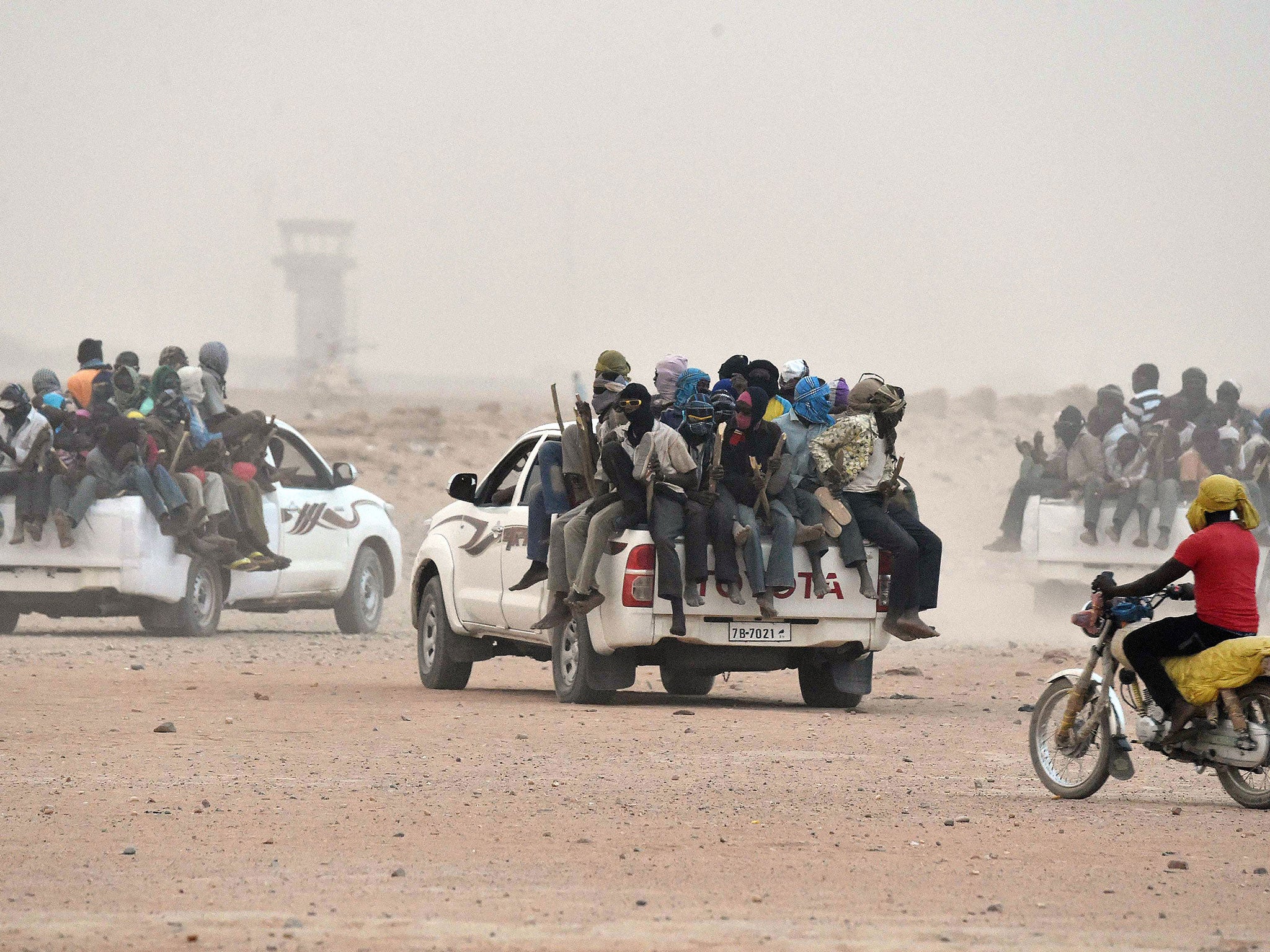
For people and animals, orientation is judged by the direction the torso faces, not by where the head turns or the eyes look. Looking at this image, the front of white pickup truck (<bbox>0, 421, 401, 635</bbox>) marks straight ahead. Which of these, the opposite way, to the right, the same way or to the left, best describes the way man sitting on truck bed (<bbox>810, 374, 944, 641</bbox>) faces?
to the right

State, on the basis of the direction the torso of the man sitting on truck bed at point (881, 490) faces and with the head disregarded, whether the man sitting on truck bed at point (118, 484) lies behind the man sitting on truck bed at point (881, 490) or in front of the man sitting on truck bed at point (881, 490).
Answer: behind

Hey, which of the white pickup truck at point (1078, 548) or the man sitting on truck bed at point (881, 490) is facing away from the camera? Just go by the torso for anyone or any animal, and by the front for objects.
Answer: the white pickup truck

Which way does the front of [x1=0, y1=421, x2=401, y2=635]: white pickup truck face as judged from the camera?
facing away from the viewer and to the right of the viewer

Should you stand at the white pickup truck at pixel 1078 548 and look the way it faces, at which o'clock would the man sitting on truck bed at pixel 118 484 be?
The man sitting on truck bed is roughly at 8 o'clock from the white pickup truck.

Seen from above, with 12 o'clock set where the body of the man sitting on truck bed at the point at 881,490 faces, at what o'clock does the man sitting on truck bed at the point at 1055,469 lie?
the man sitting on truck bed at the point at 1055,469 is roughly at 8 o'clock from the man sitting on truck bed at the point at 881,490.

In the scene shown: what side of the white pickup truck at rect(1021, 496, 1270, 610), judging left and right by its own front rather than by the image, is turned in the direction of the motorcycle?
back

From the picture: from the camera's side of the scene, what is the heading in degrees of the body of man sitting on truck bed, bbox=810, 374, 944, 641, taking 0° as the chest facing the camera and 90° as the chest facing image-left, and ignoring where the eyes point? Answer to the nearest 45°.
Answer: approximately 315°

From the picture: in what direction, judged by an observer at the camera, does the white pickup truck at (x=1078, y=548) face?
facing away from the viewer

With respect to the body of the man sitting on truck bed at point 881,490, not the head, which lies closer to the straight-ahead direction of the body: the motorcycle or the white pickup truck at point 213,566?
the motorcycle
